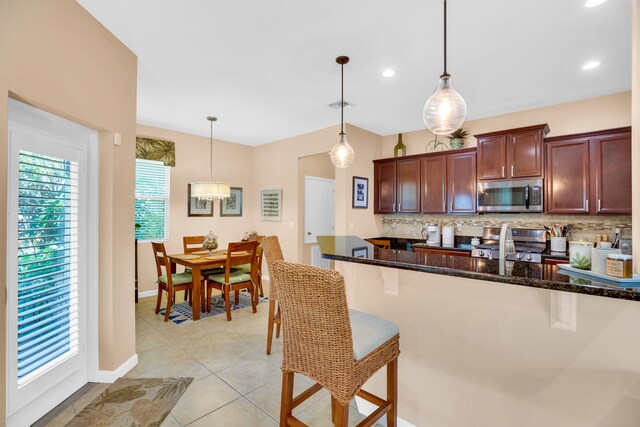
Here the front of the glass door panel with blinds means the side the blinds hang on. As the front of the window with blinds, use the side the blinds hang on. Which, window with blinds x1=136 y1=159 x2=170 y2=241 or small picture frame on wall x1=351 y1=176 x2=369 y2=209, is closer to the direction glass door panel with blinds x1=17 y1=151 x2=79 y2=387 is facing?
the small picture frame on wall

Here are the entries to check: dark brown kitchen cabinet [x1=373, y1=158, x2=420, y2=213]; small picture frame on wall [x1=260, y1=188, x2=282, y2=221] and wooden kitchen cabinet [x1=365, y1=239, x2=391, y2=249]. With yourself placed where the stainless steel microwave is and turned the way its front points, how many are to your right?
3

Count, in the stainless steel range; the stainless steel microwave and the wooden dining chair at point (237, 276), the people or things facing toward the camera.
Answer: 2

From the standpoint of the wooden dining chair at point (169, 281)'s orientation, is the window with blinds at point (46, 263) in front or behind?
behind

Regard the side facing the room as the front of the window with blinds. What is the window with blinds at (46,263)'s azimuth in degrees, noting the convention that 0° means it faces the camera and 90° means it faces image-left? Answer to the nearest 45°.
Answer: approximately 315°

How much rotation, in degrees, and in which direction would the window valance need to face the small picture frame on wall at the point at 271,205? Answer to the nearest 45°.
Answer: approximately 45° to its left

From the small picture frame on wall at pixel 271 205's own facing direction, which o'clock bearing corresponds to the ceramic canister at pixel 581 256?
The ceramic canister is roughly at 10 o'clock from the small picture frame on wall.

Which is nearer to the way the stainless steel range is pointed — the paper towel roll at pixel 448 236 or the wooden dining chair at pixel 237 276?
the wooden dining chair

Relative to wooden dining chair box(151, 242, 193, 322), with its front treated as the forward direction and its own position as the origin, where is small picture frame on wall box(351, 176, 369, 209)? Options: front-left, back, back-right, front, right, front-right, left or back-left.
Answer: front-right

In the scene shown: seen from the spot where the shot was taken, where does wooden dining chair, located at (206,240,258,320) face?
facing away from the viewer and to the left of the viewer

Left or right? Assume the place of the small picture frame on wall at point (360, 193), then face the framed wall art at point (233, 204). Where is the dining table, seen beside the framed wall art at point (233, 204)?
left

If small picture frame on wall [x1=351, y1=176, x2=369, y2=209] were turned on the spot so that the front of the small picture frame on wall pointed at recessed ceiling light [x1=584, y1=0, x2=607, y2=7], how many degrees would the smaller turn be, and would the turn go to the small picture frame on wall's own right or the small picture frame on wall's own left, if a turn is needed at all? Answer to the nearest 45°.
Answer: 0° — it already faces it

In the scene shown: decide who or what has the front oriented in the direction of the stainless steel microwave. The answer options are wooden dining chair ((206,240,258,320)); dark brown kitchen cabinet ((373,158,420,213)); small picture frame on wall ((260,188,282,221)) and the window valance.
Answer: the window valance
